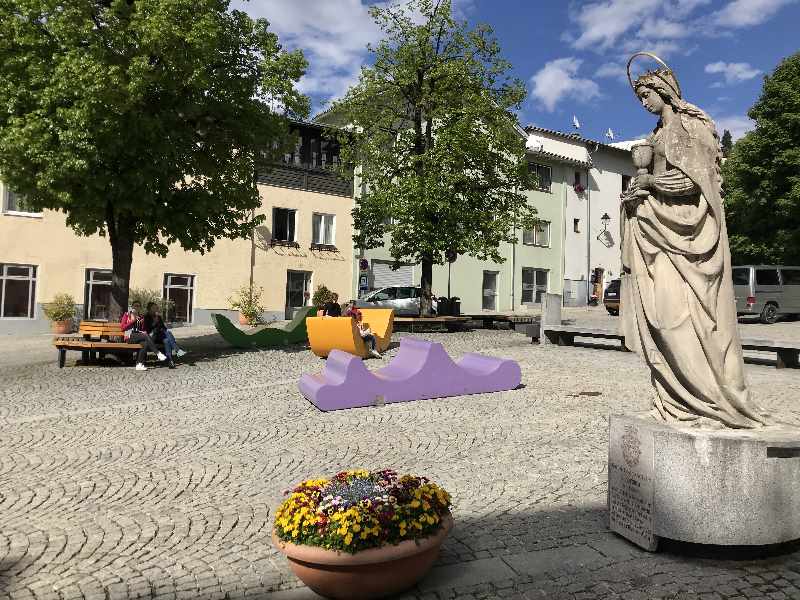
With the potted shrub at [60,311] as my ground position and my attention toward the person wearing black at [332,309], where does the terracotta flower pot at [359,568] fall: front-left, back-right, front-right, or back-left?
front-right

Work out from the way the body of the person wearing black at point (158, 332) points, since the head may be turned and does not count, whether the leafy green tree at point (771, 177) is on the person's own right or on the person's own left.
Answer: on the person's own left

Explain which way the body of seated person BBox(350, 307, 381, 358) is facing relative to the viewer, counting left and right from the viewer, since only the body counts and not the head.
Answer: facing the viewer and to the right of the viewer

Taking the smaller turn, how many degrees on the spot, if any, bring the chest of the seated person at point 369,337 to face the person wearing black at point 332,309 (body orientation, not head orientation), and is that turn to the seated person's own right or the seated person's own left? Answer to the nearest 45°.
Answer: approximately 180°

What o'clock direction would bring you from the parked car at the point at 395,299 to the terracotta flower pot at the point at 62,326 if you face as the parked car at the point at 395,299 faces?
The terracotta flower pot is roughly at 11 o'clock from the parked car.

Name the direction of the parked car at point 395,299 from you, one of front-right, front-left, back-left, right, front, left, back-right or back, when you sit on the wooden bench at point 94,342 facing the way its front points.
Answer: back-left

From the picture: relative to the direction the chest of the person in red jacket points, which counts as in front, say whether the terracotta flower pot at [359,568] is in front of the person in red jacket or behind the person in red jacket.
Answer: in front

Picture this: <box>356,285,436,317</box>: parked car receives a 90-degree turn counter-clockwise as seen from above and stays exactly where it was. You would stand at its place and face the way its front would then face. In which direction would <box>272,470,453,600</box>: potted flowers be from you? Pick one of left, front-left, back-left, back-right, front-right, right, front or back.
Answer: front

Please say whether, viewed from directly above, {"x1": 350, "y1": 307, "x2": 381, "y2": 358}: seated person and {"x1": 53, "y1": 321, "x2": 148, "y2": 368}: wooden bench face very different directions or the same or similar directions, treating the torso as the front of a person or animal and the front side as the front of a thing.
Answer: same or similar directions

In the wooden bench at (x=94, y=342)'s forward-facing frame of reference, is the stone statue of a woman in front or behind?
in front

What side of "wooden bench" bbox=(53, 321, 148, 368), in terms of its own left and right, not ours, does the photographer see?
front

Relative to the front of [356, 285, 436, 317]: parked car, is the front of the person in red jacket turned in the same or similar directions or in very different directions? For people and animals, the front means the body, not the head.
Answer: very different directions

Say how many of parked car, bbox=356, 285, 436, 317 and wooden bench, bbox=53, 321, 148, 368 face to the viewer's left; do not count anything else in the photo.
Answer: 1

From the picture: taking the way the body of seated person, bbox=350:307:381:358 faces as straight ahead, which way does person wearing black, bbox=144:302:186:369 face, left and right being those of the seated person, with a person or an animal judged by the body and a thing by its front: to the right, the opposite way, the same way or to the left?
the same way

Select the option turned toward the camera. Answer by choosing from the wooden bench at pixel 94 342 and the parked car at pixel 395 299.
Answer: the wooden bench

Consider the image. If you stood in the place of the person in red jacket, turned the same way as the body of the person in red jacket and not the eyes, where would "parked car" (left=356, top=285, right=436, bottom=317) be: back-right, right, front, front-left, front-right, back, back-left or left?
left

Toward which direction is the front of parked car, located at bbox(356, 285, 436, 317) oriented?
to the viewer's left

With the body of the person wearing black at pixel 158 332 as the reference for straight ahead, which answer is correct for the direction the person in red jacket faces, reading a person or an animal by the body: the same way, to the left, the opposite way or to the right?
the same way
